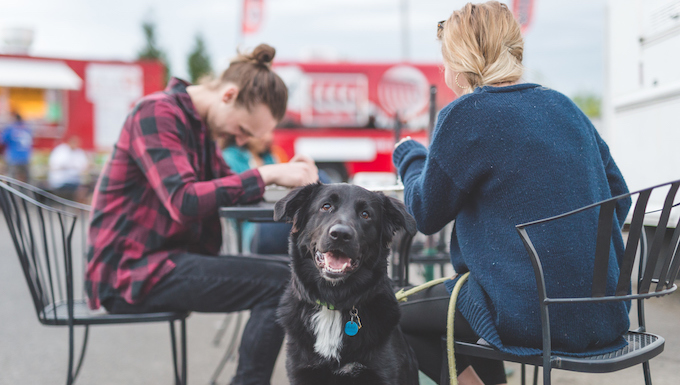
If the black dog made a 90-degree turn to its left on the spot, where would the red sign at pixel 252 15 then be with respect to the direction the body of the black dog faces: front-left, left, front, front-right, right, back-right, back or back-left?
left

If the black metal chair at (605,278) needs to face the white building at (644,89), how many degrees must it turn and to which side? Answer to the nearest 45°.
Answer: approximately 45° to its right

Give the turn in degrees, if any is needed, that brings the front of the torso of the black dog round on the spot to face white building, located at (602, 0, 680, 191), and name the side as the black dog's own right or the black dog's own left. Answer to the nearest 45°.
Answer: approximately 135° to the black dog's own left

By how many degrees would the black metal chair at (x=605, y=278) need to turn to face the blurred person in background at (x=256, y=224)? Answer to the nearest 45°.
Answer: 0° — it already faces them

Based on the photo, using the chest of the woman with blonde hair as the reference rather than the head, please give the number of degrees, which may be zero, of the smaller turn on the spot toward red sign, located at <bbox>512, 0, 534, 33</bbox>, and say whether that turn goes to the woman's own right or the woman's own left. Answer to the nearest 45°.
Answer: approximately 45° to the woman's own right

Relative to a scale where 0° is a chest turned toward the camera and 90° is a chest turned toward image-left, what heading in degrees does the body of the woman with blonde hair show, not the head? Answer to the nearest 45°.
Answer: approximately 135°

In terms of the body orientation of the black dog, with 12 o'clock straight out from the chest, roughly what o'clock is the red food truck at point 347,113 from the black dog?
The red food truck is roughly at 6 o'clock from the black dog.

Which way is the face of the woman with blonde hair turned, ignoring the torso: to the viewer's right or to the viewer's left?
to the viewer's left

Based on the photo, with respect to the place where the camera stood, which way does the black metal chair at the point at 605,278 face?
facing away from the viewer and to the left of the viewer

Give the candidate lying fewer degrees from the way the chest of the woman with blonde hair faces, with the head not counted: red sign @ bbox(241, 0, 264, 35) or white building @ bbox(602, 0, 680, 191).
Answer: the red sign
